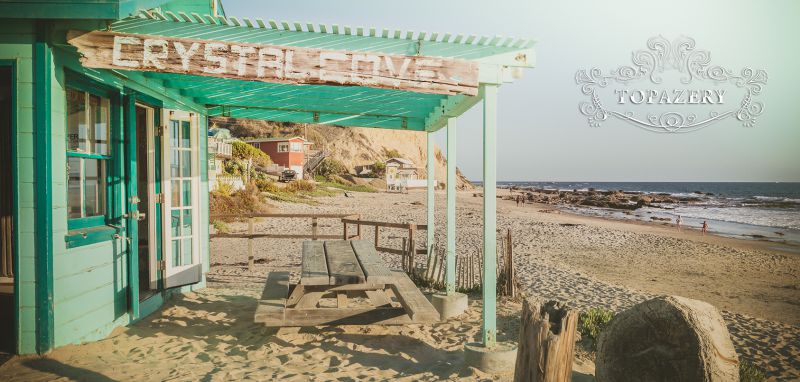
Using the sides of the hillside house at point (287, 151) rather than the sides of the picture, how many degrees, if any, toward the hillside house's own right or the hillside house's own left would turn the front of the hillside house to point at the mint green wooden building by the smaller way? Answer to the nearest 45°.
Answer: approximately 45° to the hillside house's own right

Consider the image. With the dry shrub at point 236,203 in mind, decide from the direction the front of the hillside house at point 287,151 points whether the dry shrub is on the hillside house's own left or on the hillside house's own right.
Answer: on the hillside house's own right

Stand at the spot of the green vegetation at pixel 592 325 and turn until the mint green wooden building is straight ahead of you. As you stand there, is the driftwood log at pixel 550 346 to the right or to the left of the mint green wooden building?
left

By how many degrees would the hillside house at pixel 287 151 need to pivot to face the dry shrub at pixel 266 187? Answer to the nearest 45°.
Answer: approximately 45° to its right

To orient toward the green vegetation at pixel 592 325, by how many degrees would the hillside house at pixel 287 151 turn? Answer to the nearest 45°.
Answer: approximately 45° to its right

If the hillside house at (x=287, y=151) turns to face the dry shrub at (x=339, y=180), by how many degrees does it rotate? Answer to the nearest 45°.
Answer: approximately 45° to its left

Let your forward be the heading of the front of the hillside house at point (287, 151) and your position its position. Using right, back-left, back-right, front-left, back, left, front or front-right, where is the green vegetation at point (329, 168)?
left

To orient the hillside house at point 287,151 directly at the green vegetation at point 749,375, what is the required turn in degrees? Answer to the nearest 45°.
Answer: approximately 45° to its right

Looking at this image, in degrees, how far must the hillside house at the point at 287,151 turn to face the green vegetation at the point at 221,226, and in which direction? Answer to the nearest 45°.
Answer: approximately 45° to its right

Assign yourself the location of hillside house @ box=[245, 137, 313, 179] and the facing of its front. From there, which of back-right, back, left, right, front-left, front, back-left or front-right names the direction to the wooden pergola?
front-right

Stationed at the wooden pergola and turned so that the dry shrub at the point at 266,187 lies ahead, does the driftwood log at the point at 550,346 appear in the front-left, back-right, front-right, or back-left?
back-right

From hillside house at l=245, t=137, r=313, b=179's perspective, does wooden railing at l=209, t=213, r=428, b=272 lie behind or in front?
in front

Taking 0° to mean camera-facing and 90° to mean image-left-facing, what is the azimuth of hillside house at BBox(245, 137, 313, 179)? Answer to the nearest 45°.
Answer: approximately 315°
